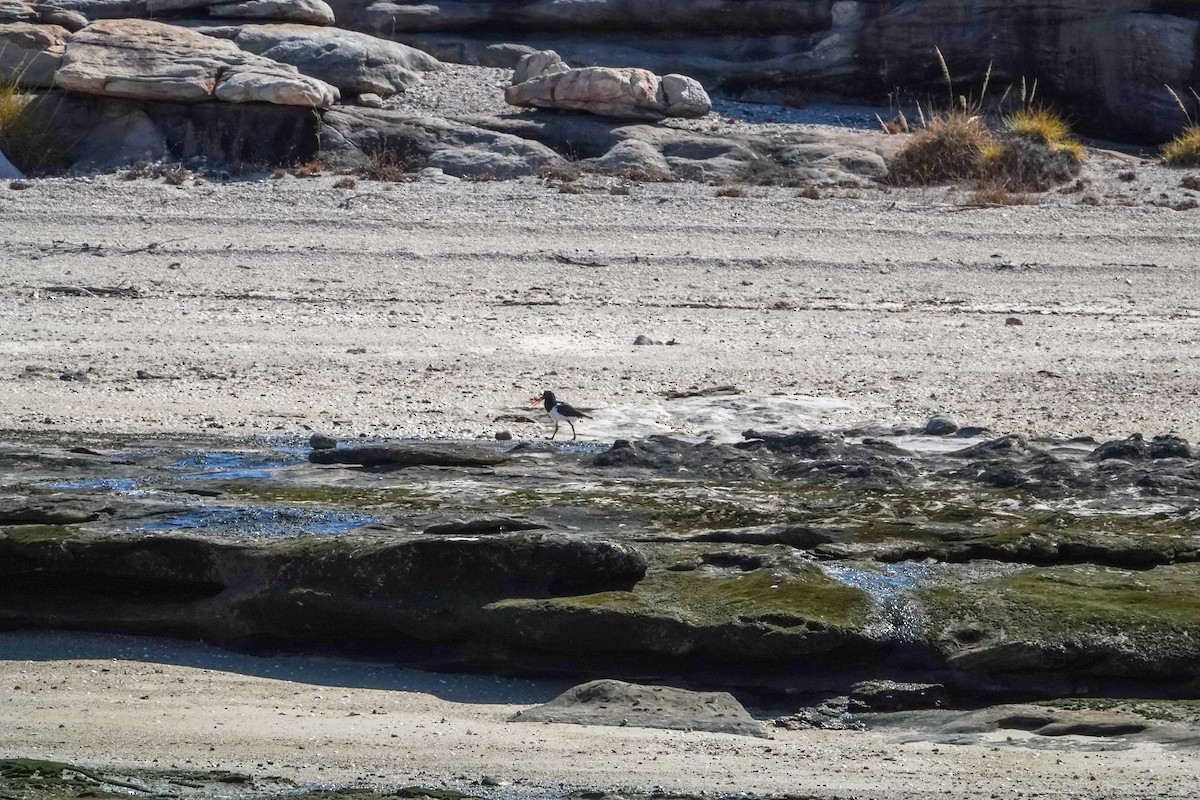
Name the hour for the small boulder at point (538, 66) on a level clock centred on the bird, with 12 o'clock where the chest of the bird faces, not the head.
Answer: The small boulder is roughly at 3 o'clock from the bird.

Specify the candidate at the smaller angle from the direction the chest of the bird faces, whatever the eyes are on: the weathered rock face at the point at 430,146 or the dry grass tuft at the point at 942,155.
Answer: the weathered rock face

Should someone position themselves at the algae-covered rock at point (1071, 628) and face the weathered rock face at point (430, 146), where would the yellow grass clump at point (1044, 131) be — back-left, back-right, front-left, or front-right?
front-right

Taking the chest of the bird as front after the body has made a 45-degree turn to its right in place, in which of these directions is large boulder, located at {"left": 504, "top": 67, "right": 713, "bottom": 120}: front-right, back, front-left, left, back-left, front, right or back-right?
front-right

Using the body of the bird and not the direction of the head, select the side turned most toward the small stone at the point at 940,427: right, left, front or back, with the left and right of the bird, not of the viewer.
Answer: back

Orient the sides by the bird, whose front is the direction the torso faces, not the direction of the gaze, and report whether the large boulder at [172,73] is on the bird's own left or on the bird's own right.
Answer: on the bird's own right

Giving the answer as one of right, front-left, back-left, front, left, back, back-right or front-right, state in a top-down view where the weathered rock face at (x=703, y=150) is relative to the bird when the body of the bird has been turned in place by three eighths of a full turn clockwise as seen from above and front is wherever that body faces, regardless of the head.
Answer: front-left

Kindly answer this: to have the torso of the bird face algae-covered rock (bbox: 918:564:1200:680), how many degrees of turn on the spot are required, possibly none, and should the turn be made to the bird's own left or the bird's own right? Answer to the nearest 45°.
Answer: approximately 135° to the bird's own left

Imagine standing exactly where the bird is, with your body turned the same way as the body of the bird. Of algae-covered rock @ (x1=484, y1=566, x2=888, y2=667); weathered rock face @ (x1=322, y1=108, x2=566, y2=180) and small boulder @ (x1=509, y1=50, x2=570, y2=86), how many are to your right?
2

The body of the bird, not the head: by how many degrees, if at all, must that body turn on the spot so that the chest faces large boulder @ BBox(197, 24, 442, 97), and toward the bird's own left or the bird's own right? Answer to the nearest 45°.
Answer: approximately 90° to the bird's own right

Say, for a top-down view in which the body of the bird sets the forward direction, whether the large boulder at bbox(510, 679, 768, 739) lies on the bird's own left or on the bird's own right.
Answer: on the bird's own left

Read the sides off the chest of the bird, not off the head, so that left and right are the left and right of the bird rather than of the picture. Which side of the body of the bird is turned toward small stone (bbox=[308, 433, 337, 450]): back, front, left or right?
front

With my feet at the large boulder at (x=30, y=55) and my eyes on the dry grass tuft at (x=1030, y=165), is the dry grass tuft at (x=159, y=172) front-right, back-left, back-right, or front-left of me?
front-right

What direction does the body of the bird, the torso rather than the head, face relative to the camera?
to the viewer's left

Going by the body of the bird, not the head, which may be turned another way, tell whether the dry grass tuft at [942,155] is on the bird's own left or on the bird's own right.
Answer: on the bird's own right

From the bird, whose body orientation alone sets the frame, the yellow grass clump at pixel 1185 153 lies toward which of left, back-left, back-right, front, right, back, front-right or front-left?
back-right

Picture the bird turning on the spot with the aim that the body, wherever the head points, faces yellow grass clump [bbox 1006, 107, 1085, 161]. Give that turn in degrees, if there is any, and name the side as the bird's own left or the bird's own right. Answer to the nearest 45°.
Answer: approximately 135° to the bird's own right
